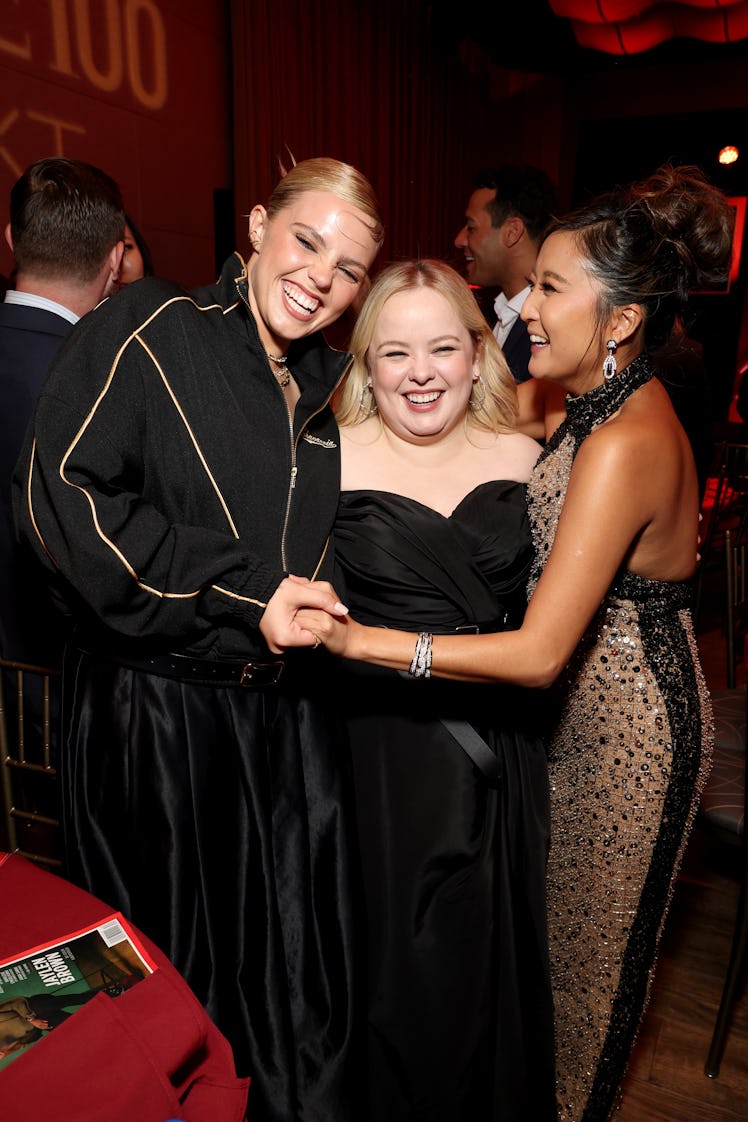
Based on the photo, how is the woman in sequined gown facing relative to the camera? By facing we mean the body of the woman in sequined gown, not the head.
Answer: to the viewer's left

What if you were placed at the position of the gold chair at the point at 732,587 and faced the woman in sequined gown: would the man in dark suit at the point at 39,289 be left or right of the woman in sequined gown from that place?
right

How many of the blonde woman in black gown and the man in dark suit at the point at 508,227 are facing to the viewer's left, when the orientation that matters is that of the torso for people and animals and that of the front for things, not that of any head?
1

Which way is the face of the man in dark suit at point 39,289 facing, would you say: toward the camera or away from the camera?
away from the camera

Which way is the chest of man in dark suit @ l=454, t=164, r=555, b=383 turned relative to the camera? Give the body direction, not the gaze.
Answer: to the viewer's left

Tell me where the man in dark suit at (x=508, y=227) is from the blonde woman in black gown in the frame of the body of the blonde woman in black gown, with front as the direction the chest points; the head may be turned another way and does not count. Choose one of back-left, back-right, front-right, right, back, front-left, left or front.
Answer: back

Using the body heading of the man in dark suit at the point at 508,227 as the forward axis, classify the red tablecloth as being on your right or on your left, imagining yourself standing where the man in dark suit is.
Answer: on your left

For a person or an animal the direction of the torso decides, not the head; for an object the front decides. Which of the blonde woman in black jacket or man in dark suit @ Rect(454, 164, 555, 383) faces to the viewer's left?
the man in dark suit

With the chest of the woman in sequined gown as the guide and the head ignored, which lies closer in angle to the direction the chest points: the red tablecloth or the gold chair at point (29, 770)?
the gold chair

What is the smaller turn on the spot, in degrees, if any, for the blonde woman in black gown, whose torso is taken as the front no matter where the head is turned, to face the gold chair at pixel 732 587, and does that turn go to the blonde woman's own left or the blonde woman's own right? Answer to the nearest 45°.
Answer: approximately 135° to the blonde woman's own left

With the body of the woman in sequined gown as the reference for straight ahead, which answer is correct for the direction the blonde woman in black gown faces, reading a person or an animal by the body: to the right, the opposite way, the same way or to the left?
to the left

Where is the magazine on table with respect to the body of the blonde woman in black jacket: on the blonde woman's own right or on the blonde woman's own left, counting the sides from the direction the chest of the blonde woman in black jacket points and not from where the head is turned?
on the blonde woman's own right

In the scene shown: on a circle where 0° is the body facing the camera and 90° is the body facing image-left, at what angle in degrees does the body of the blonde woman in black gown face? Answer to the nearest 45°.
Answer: approximately 0°
